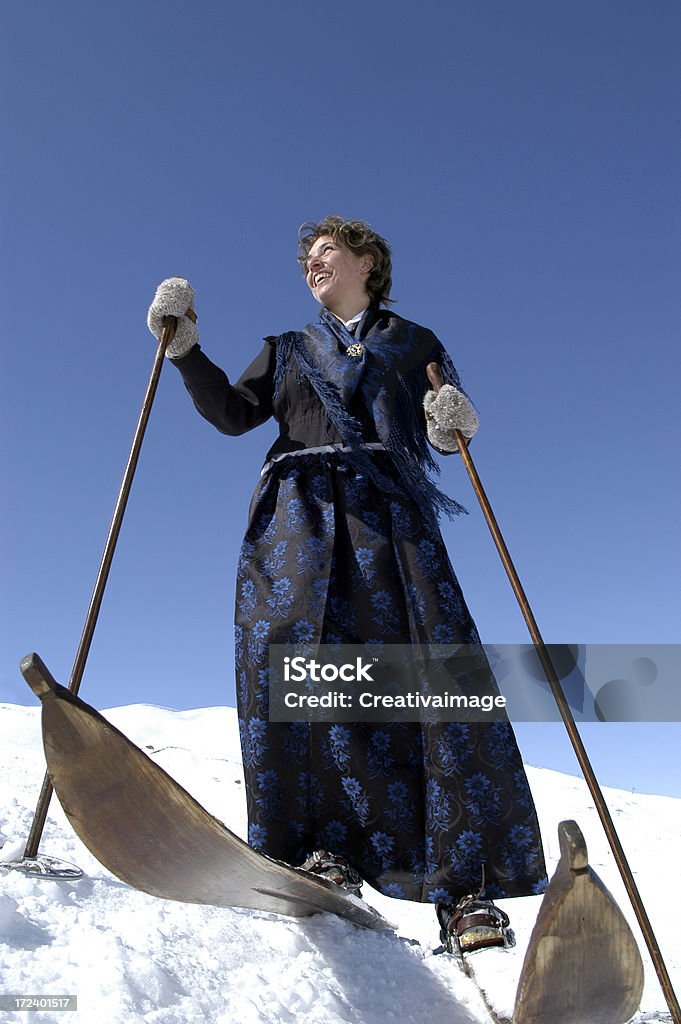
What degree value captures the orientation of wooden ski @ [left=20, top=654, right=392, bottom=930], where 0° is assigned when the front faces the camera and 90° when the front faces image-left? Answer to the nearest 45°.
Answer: approximately 45°

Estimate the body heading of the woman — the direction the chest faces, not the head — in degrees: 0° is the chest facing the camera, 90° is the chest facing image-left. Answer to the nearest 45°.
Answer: approximately 0°

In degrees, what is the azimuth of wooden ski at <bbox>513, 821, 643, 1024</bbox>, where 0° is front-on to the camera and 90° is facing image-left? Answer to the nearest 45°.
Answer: approximately 0°

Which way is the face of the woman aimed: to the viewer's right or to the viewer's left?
to the viewer's left
